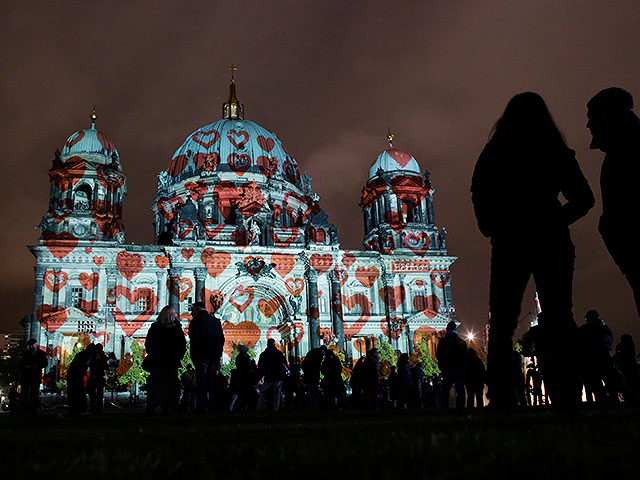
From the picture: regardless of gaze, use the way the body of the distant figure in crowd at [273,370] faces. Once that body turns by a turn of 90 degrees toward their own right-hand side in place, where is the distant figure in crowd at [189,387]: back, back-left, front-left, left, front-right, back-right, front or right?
back-left

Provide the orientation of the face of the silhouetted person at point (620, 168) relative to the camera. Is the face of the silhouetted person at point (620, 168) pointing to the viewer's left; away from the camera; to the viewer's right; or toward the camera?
to the viewer's left

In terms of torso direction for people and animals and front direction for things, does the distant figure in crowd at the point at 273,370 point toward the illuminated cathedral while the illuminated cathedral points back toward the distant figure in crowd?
yes

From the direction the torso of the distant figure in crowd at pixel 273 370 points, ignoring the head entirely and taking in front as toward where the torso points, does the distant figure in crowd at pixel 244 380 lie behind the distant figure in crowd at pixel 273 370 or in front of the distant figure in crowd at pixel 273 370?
in front

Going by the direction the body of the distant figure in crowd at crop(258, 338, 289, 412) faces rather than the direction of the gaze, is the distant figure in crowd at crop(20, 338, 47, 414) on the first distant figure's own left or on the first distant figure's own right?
on the first distant figure's own left

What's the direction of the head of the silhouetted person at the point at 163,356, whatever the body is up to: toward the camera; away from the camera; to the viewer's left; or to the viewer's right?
away from the camera

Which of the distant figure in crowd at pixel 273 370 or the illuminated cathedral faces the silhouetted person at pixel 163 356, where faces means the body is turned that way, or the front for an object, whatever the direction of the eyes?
the illuminated cathedral

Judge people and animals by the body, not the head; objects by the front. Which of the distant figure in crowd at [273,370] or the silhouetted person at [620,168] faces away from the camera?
the distant figure in crowd

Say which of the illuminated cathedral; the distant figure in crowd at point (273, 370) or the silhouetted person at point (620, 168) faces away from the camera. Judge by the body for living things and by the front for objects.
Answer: the distant figure in crowd

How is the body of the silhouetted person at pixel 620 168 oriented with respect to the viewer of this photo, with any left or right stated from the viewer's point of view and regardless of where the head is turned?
facing to the left of the viewer

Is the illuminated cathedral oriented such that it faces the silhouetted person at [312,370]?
yes

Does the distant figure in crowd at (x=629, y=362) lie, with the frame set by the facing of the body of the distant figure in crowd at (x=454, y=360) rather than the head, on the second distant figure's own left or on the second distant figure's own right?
on the second distant figure's own right

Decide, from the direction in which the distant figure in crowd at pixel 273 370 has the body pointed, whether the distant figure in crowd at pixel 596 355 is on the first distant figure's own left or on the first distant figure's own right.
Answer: on the first distant figure's own right

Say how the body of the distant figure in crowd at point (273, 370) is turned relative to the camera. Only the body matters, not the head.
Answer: away from the camera

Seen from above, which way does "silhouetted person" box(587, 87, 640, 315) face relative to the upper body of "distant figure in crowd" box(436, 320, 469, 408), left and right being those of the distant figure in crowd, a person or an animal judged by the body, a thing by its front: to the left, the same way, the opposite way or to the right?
to the left

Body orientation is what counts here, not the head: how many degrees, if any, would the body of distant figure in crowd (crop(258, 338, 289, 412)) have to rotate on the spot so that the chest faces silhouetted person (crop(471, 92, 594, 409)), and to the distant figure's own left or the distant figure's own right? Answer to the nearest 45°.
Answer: approximately 180°

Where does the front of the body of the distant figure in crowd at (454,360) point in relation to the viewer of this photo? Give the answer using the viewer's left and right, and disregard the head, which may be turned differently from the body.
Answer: facing away from the viewer

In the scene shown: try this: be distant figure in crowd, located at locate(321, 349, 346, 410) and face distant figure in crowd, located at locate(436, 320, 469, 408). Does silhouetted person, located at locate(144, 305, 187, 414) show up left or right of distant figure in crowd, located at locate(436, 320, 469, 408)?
right

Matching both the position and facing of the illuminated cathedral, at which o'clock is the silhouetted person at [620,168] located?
The silhouetted person is roughly at 12 o'clock from the illuminated cathedral.
